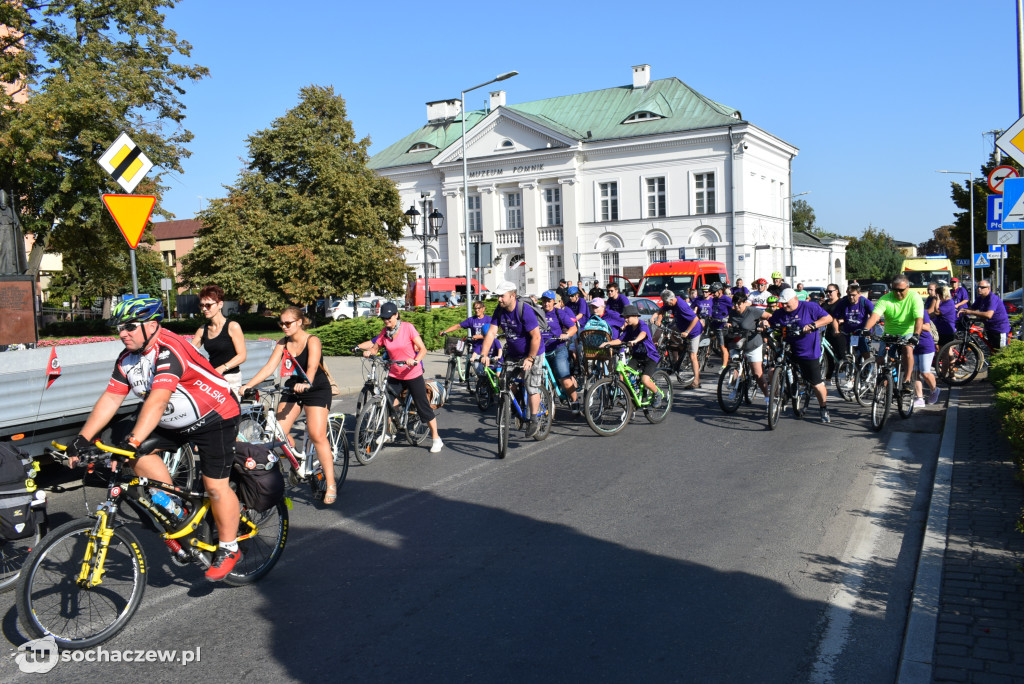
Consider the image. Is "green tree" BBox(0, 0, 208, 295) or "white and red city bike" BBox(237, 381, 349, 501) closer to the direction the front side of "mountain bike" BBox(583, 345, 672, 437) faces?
the white and red city bike

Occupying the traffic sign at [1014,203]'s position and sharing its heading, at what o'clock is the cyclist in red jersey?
The cyclist in red jersey is roughly at 1 o'clock from the traffic sign.

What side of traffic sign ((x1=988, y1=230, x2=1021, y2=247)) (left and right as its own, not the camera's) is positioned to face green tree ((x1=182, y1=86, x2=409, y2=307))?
right

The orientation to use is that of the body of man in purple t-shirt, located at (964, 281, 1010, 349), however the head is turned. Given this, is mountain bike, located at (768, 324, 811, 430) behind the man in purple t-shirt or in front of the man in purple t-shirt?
in front

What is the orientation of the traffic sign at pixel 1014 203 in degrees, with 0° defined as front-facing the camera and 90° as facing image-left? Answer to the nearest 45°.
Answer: approximately 0°

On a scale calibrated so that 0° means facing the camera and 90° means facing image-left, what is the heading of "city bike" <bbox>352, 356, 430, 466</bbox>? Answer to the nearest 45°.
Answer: approximately 45°

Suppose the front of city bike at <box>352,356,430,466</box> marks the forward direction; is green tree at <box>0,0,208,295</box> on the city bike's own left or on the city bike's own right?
on the city bike's own right
